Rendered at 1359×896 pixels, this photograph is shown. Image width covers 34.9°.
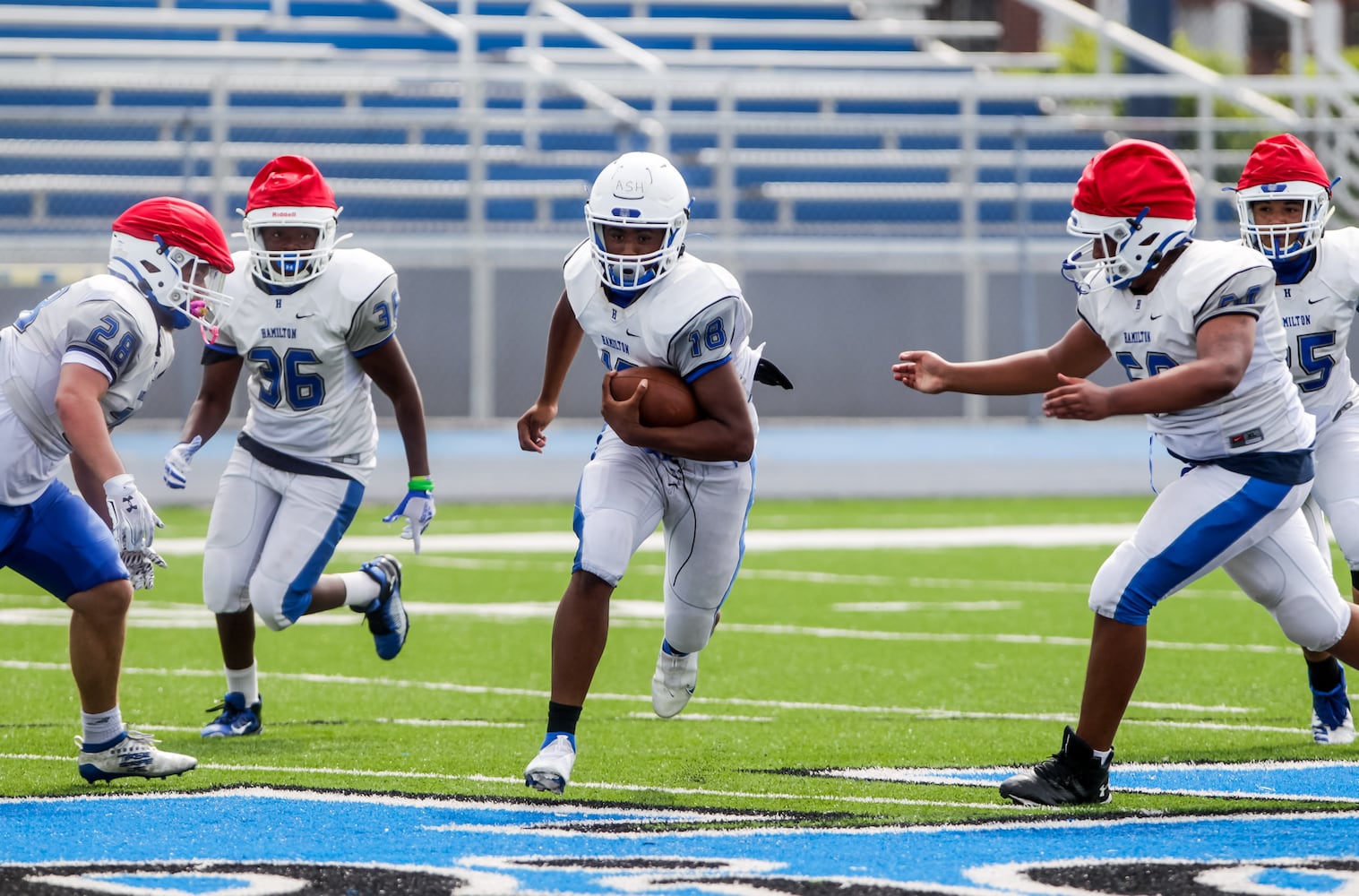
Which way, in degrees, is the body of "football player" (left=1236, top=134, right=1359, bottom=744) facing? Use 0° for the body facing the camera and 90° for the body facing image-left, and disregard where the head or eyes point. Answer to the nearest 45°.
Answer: approximately 0°

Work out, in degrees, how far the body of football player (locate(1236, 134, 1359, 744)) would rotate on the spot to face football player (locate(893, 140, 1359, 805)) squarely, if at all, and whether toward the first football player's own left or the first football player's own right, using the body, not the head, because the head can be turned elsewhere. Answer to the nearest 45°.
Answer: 0° — they already face them

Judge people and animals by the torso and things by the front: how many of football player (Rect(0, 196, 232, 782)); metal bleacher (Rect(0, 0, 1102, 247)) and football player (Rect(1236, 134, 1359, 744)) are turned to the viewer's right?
1

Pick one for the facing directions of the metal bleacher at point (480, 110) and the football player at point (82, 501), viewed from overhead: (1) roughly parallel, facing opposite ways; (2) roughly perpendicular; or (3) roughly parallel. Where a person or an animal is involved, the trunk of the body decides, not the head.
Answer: roughly perpendicular

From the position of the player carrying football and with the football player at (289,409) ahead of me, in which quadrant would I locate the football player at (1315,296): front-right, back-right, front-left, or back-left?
back-right

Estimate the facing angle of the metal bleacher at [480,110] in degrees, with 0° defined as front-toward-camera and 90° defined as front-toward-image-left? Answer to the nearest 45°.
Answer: approximately 0°

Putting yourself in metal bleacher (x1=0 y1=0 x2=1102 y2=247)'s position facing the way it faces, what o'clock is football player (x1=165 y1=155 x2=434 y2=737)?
The football player is roughly at 12 o'clock from the metal bleacher.

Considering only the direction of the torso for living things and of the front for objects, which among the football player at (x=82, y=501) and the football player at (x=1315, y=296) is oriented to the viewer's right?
the football player at (x=82, y=501)

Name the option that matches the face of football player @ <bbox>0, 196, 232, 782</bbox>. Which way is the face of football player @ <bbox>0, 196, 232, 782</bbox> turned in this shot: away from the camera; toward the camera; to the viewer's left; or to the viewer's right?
to the viewer's right

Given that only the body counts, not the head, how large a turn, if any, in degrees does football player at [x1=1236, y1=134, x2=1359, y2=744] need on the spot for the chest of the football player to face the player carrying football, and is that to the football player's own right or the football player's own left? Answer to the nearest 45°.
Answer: approximately 45° to the football player's own right

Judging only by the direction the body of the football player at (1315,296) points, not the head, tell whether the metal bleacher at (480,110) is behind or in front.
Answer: behind

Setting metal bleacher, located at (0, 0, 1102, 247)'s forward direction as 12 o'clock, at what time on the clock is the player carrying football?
The player carrying football is roughly at 12 o'clock from the metal bleacher.

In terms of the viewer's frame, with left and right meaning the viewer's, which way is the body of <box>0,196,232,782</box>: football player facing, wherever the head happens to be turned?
facing to the right of the viewer

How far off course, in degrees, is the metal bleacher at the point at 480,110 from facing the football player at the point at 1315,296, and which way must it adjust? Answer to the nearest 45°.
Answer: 0° — it already faces them

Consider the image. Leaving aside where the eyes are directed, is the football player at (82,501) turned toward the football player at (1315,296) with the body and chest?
yes
